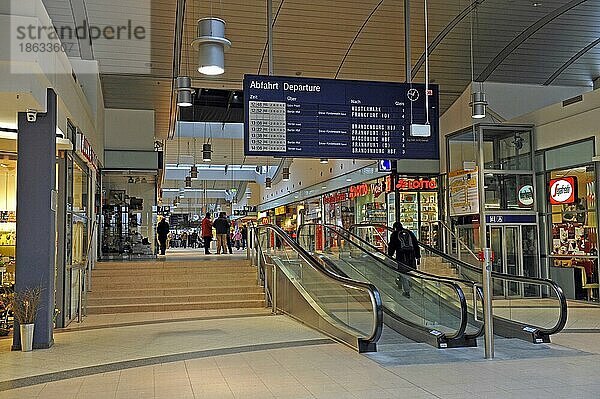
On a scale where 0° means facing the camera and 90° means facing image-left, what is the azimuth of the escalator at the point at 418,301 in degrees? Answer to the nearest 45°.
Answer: approximately 315°

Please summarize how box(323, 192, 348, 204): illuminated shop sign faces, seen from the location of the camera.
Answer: facing the viewer and to the left of the viewer

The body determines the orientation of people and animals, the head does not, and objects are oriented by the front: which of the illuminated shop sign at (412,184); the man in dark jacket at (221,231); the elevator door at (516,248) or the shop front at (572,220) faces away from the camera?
the man in dark jacket

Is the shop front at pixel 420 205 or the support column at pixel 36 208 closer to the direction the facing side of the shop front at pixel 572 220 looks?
the support column

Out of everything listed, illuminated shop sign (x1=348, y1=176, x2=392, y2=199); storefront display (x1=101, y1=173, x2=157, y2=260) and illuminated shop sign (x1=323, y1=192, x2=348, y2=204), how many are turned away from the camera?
0

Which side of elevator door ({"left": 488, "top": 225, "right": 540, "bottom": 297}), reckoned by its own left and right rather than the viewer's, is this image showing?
front

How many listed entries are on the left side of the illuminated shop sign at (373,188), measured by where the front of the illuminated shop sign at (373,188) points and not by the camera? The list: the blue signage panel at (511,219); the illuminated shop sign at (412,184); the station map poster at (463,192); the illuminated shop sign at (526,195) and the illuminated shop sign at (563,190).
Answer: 5

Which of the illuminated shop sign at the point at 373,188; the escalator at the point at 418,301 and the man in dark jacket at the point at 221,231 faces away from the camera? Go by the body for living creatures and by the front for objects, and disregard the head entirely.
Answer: the man in dark jacket
